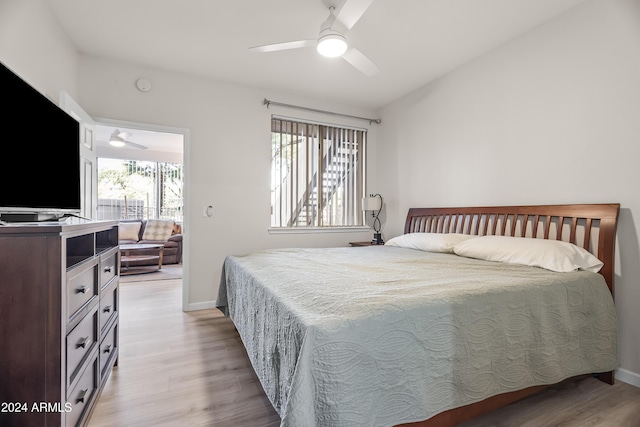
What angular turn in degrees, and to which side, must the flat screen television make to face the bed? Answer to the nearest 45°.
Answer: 0° — it already faces it

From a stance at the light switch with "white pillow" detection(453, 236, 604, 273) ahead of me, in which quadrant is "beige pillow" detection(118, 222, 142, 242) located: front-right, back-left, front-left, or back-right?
back-left

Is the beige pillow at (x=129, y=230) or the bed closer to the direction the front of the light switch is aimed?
the bed

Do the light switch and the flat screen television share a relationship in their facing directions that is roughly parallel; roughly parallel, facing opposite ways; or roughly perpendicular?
roughly perpendicular

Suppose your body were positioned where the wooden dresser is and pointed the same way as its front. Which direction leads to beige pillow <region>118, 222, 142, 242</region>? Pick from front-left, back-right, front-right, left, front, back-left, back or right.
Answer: left

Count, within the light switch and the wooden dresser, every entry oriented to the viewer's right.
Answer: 1

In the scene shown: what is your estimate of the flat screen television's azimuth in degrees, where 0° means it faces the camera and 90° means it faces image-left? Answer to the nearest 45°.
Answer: approximately 315°

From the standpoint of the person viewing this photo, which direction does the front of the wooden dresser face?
facing to the right of the viewer

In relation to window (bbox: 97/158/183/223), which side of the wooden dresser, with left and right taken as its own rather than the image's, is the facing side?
left

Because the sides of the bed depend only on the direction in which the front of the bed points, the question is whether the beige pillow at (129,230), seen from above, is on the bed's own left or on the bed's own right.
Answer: on the bed's own right

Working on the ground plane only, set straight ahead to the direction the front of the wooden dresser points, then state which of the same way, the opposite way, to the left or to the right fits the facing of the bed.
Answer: the opposite way

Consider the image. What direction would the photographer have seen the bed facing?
facing the viewer and to the left of the viewer

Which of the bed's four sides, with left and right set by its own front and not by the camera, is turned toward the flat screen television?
front

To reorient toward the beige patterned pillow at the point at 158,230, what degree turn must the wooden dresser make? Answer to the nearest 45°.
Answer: approximately 90° to its left
